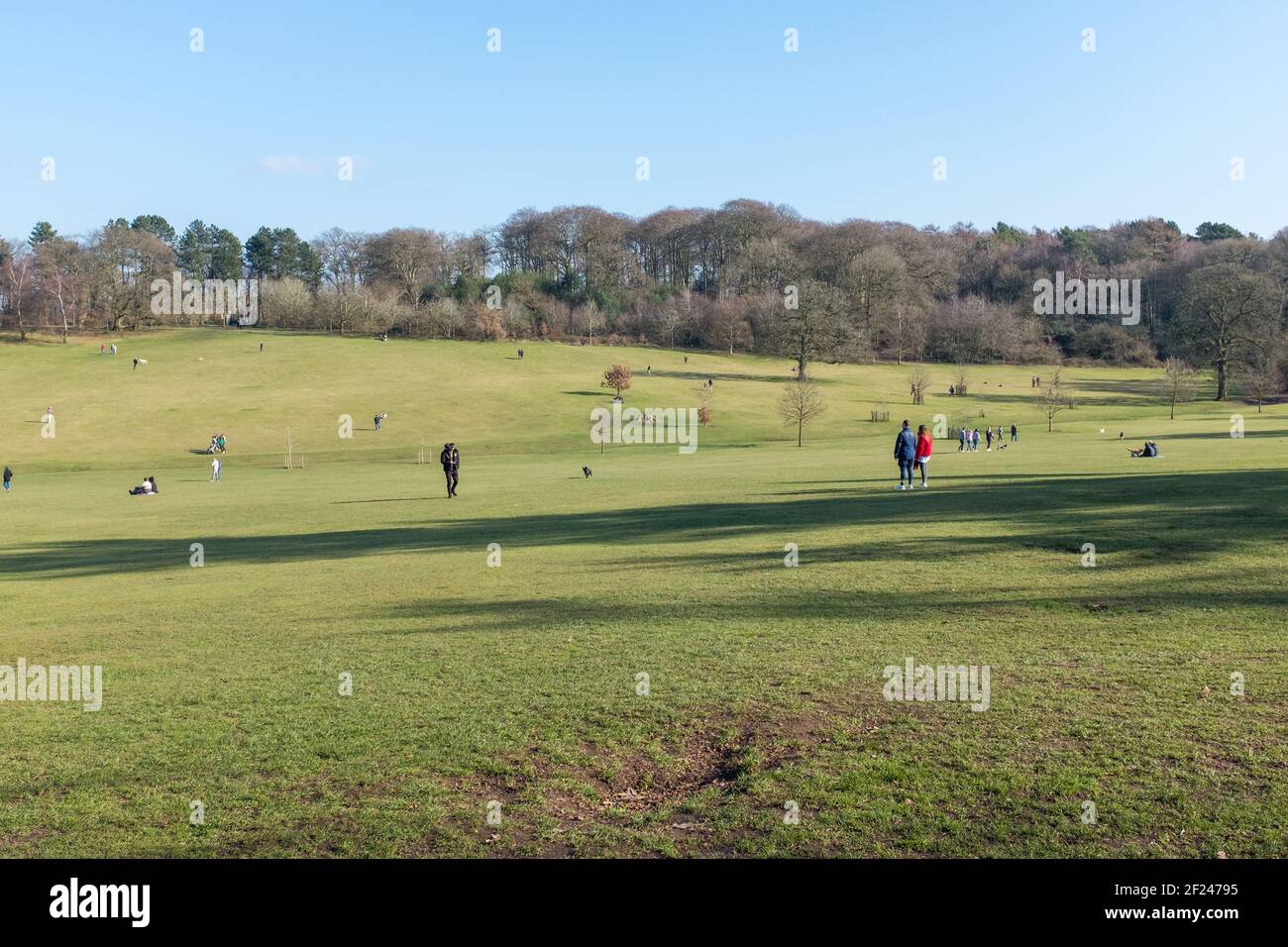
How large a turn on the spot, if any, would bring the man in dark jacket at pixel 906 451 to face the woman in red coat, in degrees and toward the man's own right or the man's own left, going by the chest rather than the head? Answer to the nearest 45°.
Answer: approximately 45° to the man's own right

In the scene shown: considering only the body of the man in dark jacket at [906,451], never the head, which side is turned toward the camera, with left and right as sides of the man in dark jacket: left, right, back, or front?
back

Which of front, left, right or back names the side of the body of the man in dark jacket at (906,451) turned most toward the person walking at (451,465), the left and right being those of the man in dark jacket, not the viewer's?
left
